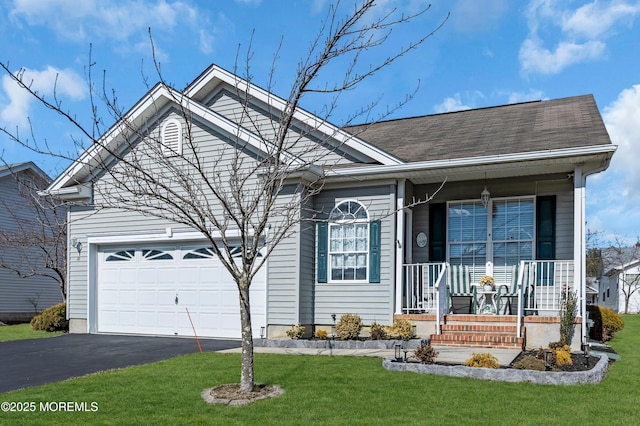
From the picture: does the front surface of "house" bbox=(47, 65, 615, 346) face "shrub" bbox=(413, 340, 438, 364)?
yes

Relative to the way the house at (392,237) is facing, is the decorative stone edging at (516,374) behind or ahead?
ahead

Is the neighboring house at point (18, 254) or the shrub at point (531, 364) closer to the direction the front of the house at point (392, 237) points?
the shrub

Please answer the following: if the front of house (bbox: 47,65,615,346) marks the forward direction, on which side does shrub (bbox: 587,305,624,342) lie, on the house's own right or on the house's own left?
on the house's own left

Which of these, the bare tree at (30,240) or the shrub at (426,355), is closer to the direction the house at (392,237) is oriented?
the shrub

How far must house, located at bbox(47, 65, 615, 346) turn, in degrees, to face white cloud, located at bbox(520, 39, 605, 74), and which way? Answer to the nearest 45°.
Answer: approximately 135° to its left

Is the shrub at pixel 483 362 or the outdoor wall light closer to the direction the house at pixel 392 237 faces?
the shrub

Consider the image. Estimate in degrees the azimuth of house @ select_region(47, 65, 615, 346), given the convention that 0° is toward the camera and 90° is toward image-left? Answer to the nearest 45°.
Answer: approximately 0°

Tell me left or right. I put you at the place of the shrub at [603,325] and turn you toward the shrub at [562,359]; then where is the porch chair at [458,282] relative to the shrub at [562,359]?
right

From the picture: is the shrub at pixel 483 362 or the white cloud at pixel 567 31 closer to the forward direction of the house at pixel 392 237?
the shrub
